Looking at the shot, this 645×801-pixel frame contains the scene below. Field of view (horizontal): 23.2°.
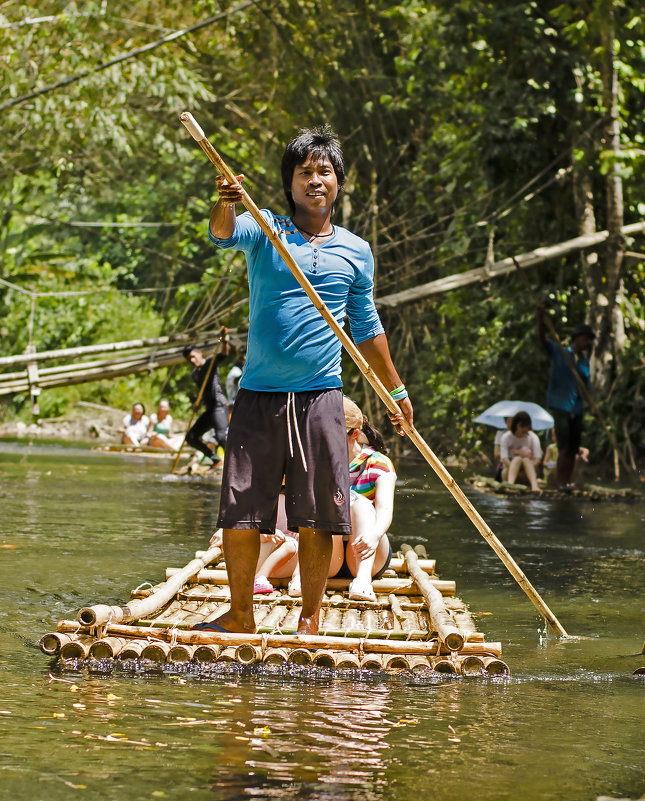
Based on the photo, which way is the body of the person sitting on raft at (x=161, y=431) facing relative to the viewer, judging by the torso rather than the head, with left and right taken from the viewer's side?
facing the viewer

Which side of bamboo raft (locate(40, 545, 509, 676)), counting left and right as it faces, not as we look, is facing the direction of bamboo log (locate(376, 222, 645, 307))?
back

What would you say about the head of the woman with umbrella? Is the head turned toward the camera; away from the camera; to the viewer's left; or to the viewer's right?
toward the camera

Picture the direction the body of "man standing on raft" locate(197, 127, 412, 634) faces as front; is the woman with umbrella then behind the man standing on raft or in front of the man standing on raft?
behind

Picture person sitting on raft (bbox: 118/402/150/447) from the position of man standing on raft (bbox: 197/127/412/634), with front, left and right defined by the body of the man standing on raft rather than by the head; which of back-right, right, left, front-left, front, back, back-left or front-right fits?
back

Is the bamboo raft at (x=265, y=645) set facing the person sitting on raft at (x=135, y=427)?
no

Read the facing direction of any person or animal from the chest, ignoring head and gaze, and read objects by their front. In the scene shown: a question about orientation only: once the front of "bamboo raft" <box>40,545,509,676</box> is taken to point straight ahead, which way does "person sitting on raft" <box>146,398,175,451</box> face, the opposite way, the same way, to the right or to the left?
the same way

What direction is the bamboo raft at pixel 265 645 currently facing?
toward the camera

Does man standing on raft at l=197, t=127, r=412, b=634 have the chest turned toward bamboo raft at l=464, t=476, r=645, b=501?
no

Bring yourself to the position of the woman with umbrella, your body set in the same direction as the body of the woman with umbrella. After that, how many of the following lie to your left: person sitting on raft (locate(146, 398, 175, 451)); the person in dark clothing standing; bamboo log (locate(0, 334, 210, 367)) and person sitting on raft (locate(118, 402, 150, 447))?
0

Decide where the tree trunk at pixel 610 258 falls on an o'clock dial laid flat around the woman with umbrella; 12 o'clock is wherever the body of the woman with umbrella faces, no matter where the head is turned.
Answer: The tree trunk is roughly at 7 o'clock from the woman with umbrella.

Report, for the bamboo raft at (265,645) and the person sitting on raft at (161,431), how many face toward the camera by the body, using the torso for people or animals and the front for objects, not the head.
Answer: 2

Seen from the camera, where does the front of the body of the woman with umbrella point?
toward the camera

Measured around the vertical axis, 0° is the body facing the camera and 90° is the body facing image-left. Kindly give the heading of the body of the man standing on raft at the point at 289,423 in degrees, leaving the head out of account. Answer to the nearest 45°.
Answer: approximately 0°

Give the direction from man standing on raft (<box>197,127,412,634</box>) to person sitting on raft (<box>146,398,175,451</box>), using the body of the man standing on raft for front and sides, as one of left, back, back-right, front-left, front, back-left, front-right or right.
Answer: back
